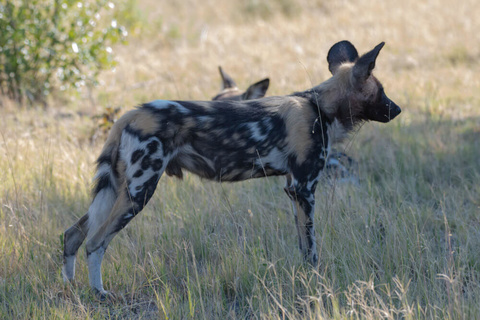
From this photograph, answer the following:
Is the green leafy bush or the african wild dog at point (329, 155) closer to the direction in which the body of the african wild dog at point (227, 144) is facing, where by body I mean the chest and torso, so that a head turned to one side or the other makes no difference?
the african wild dog

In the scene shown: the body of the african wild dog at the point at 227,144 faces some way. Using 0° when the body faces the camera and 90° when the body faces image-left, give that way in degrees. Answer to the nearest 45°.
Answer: approximately 270°

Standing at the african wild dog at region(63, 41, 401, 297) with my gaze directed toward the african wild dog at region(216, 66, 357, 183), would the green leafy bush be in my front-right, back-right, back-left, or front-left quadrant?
front-left

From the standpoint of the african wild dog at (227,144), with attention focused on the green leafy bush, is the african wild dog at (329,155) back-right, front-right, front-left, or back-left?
front-right

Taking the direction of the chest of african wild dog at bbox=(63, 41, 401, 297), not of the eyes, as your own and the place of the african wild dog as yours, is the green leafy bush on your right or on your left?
on your left

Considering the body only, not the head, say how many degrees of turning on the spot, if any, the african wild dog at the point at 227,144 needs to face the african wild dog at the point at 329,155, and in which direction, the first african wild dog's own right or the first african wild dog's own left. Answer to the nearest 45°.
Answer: approximately 45° to the first african wild dog's own left
